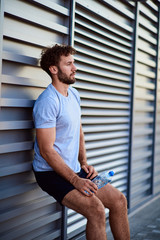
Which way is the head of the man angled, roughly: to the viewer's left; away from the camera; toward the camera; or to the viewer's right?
to the viewer's right
